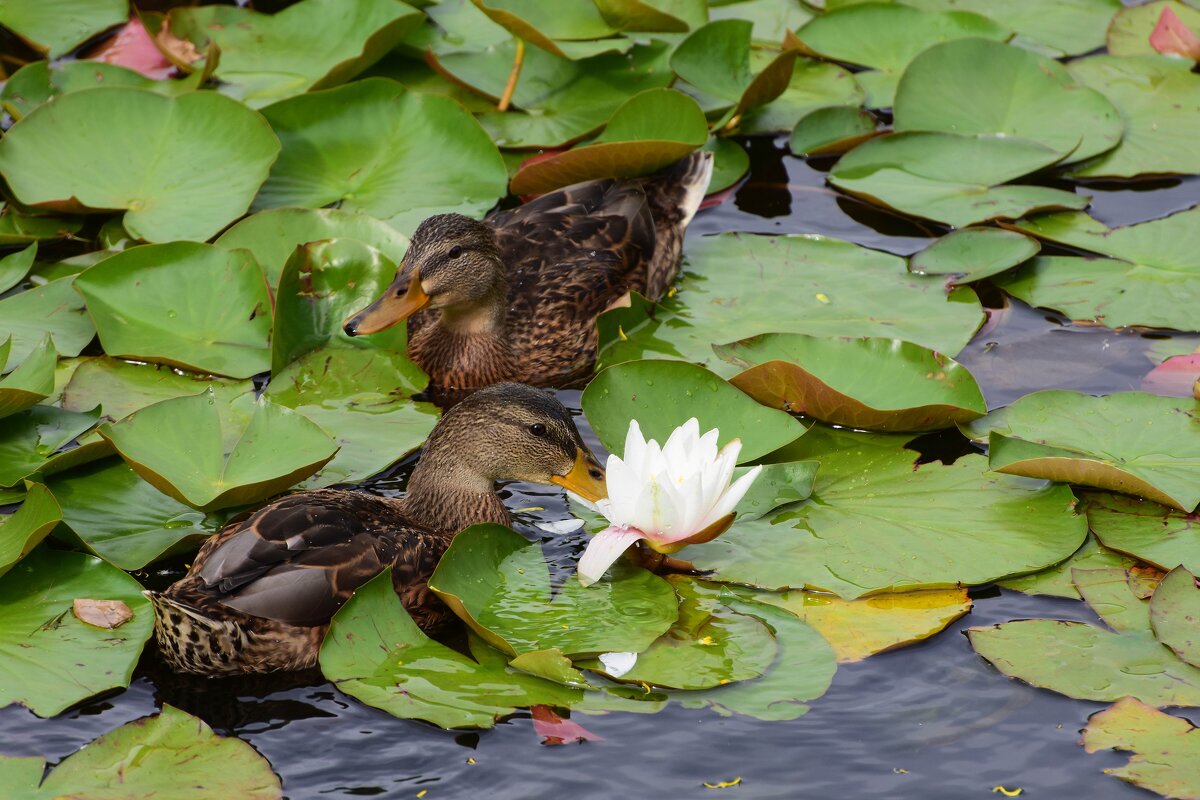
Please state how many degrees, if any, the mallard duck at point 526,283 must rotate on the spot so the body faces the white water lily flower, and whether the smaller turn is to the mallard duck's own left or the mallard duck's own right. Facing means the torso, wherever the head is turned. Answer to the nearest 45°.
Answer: approximately 45° to the mallard duck's own left

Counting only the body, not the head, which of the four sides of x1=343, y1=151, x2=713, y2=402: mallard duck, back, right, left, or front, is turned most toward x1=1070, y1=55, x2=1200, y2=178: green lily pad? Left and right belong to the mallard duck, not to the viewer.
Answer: back

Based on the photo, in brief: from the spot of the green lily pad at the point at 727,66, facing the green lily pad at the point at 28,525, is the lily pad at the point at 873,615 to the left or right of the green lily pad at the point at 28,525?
left

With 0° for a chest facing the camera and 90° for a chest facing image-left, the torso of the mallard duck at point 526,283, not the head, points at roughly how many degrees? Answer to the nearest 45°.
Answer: approximately 45°

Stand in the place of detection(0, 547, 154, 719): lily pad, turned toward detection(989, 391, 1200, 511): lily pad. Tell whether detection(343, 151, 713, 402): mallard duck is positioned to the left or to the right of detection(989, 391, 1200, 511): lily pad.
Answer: left

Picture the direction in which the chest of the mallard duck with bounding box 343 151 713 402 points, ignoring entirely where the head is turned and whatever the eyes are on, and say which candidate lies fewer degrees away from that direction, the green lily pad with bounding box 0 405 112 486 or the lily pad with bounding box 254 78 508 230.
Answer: the green lily pad

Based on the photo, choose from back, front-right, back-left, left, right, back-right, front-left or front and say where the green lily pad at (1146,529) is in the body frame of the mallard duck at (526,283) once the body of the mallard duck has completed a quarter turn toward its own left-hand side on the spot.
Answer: front

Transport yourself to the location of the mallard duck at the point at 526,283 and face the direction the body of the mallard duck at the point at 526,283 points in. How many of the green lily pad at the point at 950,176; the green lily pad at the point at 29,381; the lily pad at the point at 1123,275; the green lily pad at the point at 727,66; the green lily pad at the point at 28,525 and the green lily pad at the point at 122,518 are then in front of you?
3

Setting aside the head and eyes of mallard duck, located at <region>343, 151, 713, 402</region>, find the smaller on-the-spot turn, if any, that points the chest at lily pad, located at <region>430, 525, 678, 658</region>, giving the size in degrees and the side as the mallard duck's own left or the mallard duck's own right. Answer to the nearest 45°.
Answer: approximately 45° to the mallard duck's own left

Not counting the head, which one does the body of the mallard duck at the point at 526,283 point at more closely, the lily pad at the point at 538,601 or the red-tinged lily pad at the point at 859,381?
the lily pad

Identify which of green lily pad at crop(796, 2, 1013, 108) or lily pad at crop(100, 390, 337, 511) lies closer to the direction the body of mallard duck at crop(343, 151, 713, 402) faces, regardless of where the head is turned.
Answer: the lily pad

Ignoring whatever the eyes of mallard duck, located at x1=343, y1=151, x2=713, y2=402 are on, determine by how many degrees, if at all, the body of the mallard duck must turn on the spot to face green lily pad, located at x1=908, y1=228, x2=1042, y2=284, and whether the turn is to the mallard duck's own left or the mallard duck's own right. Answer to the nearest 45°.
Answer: approximately 135° to the mallard duck's own left

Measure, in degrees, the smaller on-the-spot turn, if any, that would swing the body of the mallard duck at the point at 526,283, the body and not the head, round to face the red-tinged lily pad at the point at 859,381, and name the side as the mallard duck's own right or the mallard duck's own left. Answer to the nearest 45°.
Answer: approximately 90° to the mallard duck's own left

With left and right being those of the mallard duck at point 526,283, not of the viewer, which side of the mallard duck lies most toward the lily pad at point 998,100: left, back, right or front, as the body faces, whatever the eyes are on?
back

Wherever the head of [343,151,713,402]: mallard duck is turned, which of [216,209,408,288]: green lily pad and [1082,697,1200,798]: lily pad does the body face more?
the green lily pad

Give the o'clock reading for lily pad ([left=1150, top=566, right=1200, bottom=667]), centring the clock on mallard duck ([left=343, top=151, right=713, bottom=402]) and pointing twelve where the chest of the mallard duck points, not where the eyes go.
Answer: The lily pad is roughly at 9 o'clock from the mallard duck.

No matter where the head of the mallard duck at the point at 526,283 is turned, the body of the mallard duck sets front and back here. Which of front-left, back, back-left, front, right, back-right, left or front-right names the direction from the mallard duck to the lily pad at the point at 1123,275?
back-left
